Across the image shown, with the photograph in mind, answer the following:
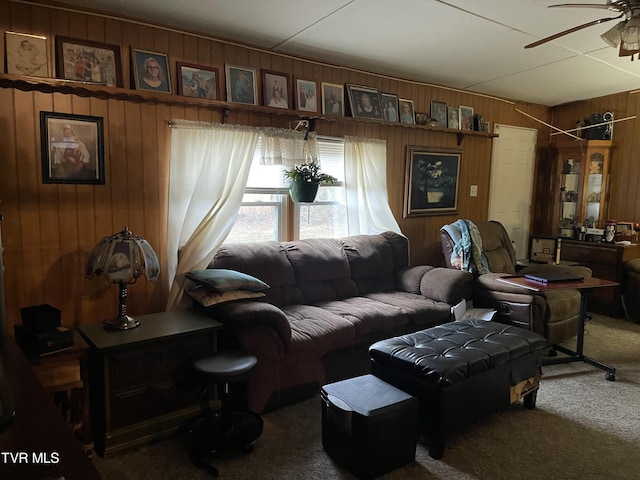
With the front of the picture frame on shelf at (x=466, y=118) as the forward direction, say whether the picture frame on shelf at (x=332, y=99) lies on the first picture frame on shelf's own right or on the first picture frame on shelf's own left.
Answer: on the first picture frame on shelf's own right

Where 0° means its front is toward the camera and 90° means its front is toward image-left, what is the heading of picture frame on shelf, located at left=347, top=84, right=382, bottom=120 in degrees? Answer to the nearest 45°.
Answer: approximately 315°

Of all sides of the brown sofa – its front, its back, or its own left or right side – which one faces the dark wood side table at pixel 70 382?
right

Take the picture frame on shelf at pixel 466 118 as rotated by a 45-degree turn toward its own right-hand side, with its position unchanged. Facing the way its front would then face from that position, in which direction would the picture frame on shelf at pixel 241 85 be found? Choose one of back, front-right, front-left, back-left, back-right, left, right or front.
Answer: front-right

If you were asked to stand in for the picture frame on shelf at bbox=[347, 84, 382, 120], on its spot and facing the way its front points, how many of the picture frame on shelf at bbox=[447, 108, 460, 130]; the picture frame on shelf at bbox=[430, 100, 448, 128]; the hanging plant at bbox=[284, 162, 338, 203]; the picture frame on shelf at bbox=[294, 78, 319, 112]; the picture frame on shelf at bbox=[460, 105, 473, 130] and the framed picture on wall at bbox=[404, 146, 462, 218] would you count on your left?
4

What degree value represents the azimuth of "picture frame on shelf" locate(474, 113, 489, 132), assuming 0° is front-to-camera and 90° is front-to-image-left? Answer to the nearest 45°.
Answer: approximately 315°

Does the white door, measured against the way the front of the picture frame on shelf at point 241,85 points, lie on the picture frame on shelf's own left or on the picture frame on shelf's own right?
on the picture frame on shelf's own left

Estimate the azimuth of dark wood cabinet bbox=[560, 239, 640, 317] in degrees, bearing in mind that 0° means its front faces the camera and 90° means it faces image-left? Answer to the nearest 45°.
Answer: approximately 45°
